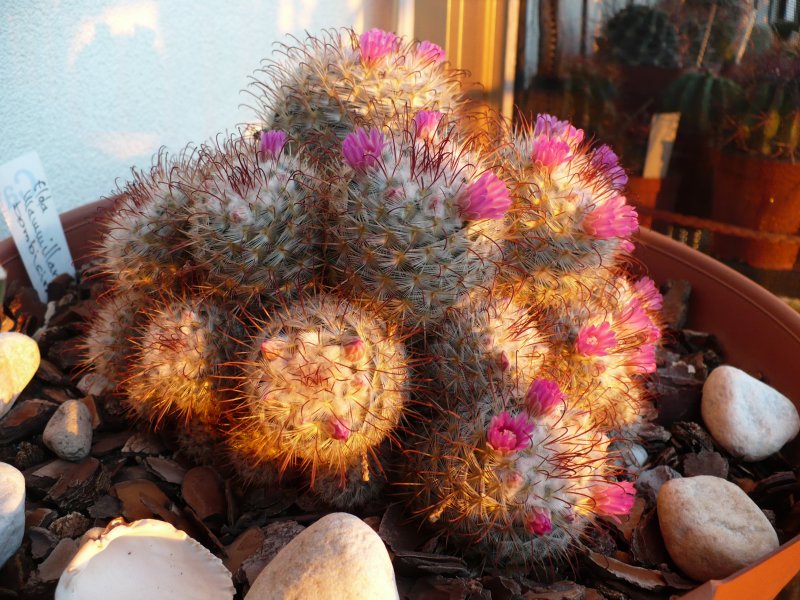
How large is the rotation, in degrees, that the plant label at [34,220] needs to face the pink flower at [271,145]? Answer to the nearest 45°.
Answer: approximately 45° to its left

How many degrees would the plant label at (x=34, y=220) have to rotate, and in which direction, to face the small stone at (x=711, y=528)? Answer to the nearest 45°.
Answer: approximately 45° to its left

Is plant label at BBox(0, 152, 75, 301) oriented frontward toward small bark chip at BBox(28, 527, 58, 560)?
yes

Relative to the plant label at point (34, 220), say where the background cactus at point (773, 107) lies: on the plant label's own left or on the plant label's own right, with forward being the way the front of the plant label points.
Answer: on the plant label's own left

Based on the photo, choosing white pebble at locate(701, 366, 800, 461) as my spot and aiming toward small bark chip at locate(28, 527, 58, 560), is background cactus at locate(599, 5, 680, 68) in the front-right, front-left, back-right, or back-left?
back-right

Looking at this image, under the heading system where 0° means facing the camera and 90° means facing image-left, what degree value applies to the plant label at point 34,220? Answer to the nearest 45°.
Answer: approximately 0°

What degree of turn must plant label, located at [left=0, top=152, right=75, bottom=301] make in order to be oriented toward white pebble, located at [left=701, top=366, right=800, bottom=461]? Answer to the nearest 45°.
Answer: approximately 45° to its left

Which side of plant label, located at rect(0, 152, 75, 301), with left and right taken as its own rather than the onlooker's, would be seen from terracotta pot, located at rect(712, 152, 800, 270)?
left
